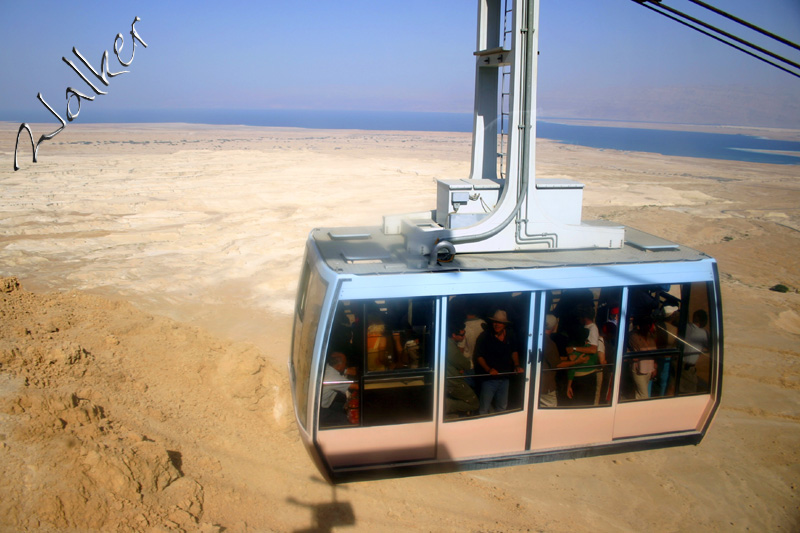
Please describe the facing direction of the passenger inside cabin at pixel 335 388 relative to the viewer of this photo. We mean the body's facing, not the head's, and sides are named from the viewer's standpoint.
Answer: facing to the right of the viewer

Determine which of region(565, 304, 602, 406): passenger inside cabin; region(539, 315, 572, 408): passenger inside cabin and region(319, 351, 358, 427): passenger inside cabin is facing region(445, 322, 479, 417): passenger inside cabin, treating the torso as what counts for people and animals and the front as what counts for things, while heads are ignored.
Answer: region(319, 351, 358, 427): passenger inside cabin
